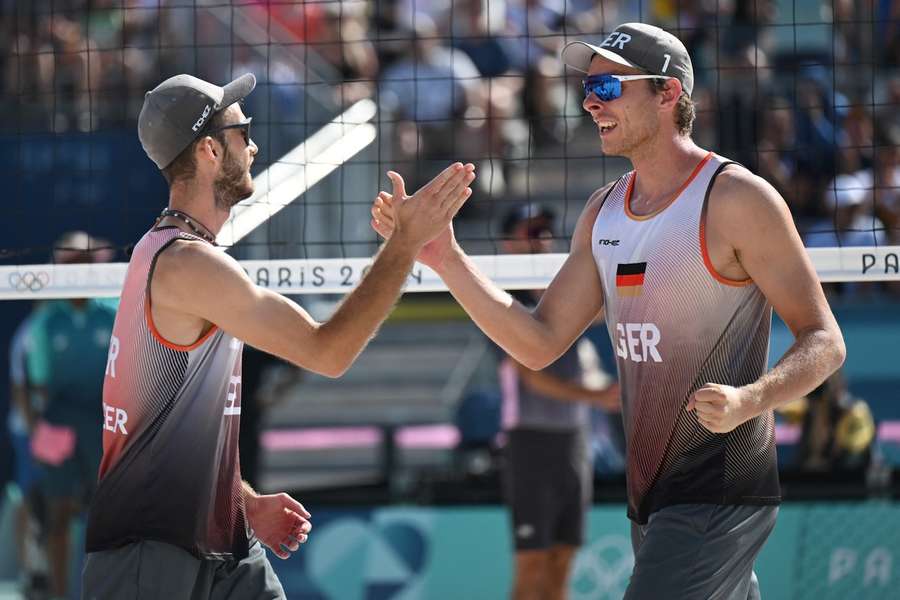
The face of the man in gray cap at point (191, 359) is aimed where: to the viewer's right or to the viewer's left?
to the viewer's right

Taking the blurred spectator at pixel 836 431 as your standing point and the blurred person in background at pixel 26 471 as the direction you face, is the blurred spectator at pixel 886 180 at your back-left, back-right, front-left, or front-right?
back-right

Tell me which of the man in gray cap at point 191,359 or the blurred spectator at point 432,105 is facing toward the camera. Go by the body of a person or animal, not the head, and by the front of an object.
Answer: the blurred spectator

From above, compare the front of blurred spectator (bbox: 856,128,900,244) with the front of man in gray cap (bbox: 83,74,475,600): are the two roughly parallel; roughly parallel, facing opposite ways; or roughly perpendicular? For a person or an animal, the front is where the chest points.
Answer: roughly perpendicular

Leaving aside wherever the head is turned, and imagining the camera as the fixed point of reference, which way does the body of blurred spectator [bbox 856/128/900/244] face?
toward the camera

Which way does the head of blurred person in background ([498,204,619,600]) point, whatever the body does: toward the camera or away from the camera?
toward the camera

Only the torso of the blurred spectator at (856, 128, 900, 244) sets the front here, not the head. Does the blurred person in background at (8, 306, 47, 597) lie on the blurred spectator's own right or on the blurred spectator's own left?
on the blurred spectator's own right

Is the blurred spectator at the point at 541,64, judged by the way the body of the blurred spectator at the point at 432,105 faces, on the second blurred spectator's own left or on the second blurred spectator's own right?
on the second blurred spectator's own left

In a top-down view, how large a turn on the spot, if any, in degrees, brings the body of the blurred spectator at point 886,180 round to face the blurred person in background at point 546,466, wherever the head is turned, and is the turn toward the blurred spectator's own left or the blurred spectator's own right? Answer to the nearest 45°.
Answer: approximately 45° to the blurred spectator's own right

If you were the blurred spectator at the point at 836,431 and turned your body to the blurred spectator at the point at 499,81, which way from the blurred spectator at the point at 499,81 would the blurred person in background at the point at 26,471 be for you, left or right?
left

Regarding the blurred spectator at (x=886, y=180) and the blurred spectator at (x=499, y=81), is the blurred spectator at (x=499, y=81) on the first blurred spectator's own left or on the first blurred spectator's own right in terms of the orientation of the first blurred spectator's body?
on the first blurred spectator's own right

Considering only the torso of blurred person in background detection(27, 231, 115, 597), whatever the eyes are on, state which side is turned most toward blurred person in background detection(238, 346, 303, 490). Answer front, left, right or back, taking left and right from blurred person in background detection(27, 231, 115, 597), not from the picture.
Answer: left

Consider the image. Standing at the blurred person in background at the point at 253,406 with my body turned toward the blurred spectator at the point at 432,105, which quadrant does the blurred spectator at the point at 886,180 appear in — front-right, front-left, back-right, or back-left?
front-right

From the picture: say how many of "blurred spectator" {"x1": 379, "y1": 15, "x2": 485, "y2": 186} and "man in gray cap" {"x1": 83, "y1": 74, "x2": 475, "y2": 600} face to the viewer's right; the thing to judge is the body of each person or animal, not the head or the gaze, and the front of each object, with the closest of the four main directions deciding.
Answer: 1

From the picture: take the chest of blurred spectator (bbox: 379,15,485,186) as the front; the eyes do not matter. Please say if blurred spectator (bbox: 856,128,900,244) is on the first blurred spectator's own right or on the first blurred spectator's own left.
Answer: on the first blurred spectator's own left

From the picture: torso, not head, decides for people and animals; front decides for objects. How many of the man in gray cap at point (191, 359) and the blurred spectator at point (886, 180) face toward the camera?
1

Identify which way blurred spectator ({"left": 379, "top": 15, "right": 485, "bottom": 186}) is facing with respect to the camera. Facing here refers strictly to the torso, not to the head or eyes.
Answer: toward the camera

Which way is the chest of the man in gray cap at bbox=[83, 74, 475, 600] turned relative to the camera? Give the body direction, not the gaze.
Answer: to the viewer's right
